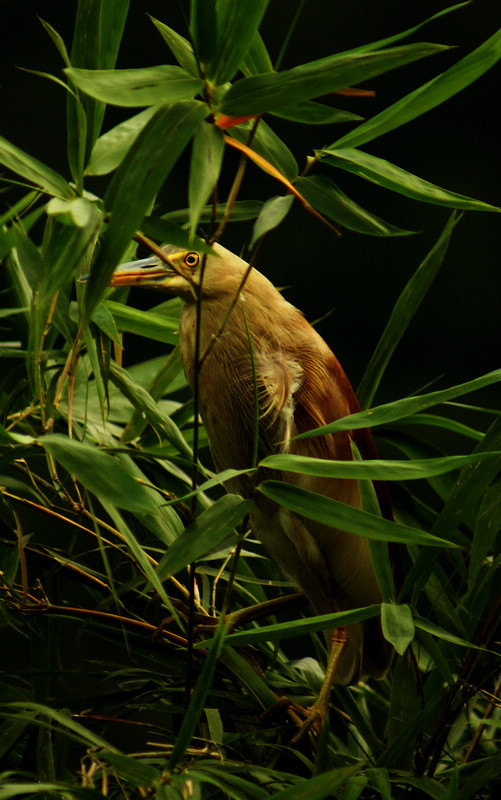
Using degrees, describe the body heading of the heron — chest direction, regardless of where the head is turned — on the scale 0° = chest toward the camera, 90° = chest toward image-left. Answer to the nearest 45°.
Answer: approximately 90°
